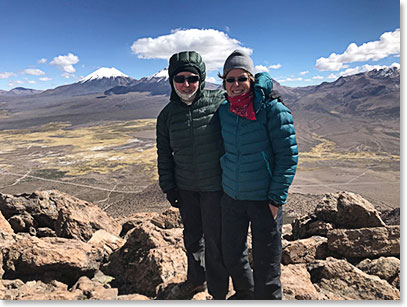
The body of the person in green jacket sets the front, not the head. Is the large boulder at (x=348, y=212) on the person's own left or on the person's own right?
on the person's own left

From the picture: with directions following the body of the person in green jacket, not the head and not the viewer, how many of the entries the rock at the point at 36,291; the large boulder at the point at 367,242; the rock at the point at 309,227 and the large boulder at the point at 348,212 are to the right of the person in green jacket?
1

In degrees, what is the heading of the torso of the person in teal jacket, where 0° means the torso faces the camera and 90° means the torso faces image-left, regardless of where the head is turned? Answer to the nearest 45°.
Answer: approximately 45°

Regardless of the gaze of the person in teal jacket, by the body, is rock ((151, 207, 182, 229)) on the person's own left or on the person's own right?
on the person's own right

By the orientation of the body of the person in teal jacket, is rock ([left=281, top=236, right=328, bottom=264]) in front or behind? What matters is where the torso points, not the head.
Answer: behind

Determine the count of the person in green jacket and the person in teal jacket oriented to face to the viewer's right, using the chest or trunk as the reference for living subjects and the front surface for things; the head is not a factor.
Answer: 0

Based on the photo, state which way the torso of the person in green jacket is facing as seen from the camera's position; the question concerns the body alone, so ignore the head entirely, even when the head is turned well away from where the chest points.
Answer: toward the camera

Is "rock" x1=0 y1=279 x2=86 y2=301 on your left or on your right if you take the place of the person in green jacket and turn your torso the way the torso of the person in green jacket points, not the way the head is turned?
on your right
